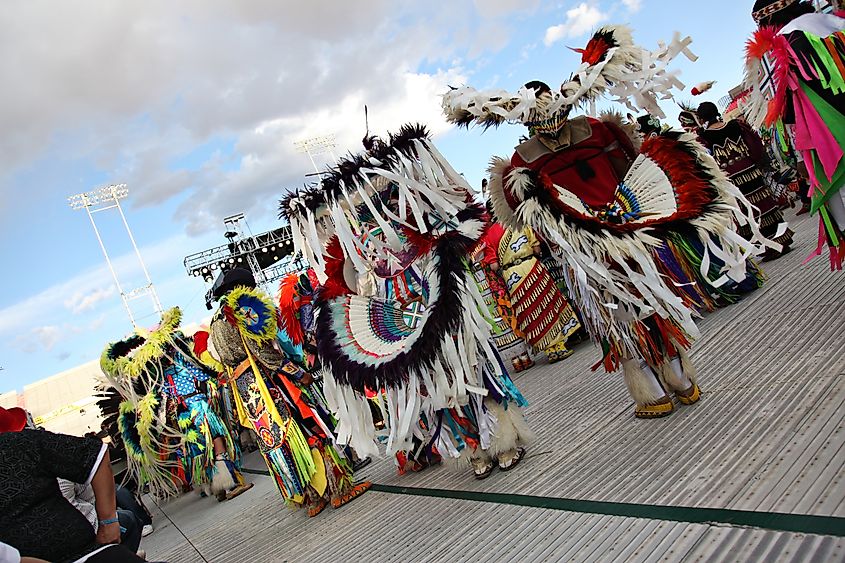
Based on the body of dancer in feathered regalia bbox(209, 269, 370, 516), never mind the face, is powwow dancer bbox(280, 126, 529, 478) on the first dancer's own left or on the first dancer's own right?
on the first dancer's own right

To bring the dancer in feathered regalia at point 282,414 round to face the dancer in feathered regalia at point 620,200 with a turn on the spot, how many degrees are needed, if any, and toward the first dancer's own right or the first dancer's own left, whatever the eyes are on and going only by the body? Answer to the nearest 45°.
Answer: approximately 90° to the first dancer's own right

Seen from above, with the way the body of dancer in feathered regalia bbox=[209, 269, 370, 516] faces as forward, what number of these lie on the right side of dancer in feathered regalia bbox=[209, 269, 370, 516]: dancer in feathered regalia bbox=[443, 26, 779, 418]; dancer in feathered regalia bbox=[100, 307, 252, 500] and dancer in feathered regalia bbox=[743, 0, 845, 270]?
2

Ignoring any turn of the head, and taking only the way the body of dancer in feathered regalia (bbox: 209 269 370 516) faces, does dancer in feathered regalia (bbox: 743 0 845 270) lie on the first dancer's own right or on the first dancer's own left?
on the first dancer's own right

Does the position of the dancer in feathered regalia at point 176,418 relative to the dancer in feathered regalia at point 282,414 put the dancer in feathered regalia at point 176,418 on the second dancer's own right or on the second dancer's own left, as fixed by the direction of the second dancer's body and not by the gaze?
on the second dancer's own left
